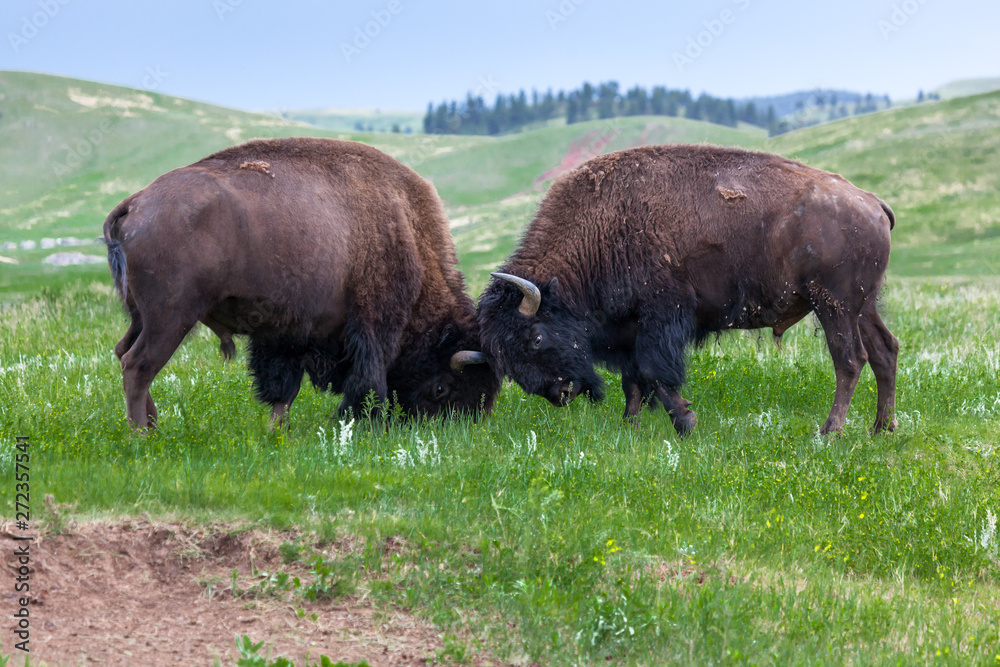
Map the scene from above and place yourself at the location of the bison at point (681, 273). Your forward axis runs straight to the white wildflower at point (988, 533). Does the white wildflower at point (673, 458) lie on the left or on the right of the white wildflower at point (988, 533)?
right

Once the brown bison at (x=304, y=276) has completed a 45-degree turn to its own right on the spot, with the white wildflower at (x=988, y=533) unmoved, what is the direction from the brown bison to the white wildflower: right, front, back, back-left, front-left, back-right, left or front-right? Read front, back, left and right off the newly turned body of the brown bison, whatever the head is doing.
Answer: front

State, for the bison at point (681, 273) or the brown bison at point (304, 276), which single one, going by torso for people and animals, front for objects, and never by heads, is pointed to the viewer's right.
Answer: the brown bison

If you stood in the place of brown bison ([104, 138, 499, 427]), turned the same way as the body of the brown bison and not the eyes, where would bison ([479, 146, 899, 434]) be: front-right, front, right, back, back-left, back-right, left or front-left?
front

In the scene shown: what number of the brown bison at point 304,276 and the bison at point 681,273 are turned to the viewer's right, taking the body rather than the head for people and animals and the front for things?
1

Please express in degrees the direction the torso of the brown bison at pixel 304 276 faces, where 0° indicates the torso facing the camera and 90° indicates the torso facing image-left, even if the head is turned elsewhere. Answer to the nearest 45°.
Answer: approximately 270°

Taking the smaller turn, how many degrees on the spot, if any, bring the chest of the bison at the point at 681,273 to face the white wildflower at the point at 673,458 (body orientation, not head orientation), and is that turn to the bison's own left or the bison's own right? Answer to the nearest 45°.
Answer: approximately 90° to the bison's own left

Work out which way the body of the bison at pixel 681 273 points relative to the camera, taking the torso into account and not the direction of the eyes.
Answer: to the viewer's left

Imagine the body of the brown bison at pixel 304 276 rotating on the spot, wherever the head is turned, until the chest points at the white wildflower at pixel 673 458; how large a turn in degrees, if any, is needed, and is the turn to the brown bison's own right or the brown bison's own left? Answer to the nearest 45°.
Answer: approximately 45° to the brown bison's own right

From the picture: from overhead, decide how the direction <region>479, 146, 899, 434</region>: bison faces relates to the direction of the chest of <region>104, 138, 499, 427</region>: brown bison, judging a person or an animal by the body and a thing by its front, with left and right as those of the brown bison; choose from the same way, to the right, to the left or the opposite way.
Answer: the opposite way

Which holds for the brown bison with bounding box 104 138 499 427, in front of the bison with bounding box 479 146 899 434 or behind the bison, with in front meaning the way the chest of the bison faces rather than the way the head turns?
in front
